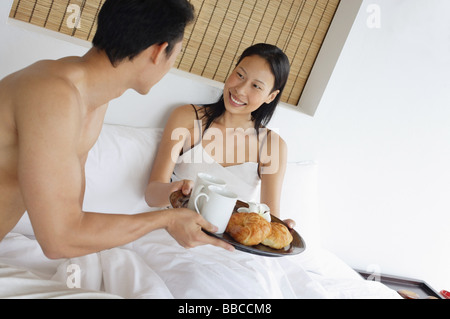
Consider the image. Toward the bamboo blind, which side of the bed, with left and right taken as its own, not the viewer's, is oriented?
back

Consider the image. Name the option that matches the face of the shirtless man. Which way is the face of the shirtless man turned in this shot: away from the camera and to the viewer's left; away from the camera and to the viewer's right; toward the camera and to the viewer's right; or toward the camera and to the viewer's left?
away from the camera and to the viewer's right

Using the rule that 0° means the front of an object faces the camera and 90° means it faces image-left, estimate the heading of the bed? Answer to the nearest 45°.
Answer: approximately 0°
